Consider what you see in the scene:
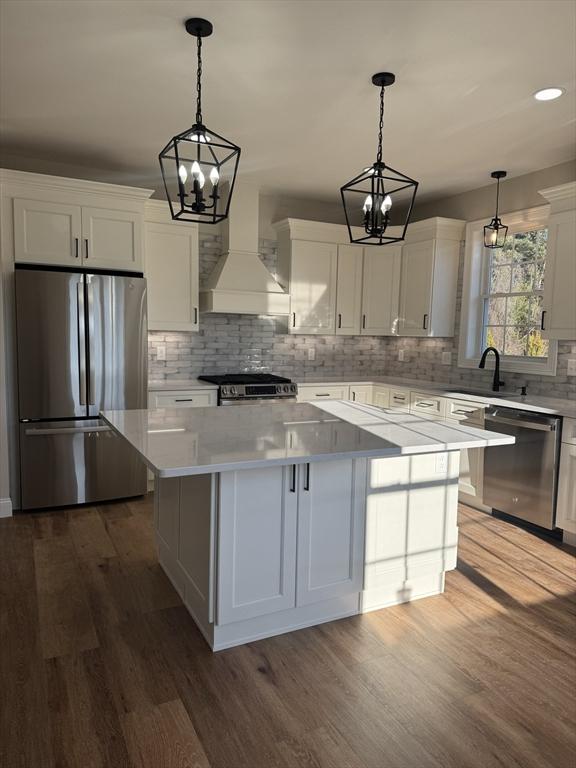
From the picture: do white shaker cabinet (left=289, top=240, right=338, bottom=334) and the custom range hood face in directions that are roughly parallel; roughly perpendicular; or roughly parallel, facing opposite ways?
roughly parallel

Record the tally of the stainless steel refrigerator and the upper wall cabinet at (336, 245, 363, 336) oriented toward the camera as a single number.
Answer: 2

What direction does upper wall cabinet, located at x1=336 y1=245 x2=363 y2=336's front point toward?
toward the camera

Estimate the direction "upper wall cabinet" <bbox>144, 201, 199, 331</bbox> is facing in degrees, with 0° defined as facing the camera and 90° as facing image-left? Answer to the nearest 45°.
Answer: approximately 0°

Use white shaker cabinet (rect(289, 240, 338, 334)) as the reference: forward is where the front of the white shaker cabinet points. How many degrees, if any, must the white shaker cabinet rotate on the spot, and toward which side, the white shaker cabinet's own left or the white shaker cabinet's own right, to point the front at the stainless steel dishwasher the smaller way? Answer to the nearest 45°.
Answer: approximately 45° to the white shaker cabinet's own left

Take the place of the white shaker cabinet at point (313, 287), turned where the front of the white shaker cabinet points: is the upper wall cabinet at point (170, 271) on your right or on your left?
on your right

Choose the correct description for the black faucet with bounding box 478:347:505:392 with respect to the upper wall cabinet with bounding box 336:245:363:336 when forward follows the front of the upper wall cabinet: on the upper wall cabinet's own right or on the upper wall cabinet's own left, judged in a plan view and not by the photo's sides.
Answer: on the upper wall cabinet's own left

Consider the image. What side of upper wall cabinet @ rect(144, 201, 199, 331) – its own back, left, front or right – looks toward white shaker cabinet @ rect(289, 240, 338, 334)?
left

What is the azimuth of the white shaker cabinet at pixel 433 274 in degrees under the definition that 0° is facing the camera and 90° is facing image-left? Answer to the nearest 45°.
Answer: approximately 45°

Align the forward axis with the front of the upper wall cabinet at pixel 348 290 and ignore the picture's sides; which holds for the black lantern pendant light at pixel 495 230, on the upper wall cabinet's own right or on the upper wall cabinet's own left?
on the upper wall cabinet's own left

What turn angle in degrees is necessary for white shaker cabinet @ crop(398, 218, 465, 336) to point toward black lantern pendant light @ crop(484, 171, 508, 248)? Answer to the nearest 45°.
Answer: approximately 90° to its left

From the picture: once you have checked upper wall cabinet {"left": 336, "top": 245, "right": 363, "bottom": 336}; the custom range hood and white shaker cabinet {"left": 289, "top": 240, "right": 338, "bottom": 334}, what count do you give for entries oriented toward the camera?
3

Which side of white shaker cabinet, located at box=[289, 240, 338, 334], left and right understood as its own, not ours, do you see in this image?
front

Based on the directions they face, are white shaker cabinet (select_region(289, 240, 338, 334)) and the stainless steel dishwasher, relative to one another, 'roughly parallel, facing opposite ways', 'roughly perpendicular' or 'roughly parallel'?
roughly perpendicular
